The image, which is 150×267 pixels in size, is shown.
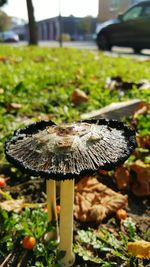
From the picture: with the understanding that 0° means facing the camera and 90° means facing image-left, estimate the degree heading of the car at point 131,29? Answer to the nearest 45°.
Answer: approximately 90°

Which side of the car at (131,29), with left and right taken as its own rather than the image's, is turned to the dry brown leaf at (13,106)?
left

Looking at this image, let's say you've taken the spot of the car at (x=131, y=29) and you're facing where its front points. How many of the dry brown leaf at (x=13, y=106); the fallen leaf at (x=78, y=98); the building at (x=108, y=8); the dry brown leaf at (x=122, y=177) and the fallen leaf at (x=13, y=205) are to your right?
1

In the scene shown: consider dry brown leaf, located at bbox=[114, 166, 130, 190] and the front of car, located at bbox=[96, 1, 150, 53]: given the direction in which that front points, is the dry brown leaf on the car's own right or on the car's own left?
on the car's own left

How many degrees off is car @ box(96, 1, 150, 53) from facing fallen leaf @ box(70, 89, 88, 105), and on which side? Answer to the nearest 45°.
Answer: approximately 90° to its left

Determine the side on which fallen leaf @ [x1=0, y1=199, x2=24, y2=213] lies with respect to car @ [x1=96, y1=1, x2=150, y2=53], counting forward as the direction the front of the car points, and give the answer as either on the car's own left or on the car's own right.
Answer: on the car's own left

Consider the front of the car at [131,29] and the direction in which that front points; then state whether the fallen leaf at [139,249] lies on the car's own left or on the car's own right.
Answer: on the car's own left

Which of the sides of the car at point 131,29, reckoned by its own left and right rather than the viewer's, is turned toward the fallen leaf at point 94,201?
left

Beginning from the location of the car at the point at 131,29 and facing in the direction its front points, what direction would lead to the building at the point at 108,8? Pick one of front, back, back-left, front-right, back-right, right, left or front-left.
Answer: right

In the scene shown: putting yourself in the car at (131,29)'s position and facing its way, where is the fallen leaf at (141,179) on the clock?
The fallen leaf is roughly at 9 o'clock from the car.
